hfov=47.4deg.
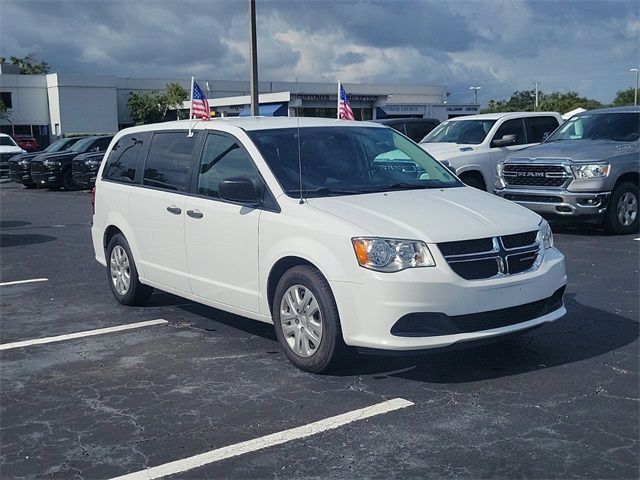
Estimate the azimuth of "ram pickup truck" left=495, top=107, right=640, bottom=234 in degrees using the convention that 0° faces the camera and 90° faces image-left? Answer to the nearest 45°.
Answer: approximately 45°

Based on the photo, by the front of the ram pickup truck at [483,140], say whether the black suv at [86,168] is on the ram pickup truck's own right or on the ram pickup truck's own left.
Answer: on the ram pickup truck's own right

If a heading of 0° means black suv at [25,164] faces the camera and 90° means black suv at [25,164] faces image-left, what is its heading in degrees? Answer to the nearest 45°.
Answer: approximately 45°

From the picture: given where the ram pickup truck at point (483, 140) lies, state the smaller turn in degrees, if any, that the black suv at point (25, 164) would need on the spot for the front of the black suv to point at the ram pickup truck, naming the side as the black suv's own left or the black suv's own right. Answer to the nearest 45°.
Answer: approximately 90° to the black suv's own left

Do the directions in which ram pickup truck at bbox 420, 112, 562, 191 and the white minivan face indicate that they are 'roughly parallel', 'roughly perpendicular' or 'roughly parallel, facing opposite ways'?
roughly perpendicular

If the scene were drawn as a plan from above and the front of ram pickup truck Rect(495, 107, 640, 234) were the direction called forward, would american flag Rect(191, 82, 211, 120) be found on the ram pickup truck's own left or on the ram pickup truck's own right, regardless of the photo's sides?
on the ram pickup truck's own right

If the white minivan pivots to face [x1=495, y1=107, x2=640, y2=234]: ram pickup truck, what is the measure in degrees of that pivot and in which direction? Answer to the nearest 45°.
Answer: approximately 90° to its left

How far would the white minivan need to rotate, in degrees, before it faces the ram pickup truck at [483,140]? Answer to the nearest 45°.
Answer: approximately 135° to its left

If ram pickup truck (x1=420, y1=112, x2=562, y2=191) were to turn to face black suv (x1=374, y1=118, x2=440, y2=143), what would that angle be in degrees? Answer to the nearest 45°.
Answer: approximately 90° to its right
